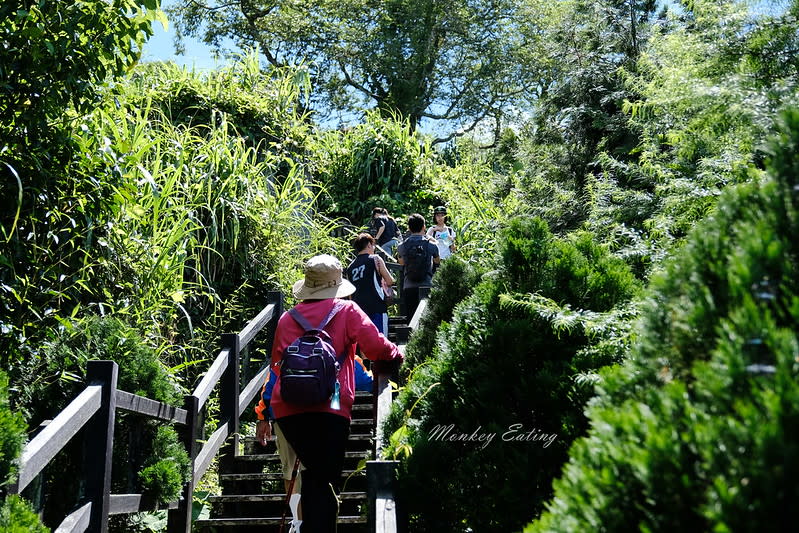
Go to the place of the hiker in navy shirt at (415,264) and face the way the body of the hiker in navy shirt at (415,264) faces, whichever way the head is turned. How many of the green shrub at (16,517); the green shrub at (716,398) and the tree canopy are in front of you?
1

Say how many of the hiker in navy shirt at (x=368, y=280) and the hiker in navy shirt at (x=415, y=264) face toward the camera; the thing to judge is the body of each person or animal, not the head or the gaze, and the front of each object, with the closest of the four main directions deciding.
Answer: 0

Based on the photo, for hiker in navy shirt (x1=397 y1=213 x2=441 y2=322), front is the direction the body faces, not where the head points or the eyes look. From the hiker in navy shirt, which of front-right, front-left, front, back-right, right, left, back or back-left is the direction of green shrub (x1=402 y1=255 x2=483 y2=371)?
back

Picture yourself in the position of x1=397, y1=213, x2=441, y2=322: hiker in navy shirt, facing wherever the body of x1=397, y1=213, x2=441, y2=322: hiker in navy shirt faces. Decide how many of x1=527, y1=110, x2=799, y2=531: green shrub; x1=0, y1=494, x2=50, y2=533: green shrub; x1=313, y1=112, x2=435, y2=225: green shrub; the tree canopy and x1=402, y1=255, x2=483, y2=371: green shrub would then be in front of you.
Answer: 2

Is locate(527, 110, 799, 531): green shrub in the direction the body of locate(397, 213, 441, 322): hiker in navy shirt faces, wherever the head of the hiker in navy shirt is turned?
no

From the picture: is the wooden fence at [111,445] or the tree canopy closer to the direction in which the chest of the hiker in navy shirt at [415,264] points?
the tree canopy

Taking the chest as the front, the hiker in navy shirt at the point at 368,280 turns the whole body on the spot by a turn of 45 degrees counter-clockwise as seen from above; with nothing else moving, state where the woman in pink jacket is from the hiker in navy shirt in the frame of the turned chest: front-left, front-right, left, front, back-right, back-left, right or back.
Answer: back

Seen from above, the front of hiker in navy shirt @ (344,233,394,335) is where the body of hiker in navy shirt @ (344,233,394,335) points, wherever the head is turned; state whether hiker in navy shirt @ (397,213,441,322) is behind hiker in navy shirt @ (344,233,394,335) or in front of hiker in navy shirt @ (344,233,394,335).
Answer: in front

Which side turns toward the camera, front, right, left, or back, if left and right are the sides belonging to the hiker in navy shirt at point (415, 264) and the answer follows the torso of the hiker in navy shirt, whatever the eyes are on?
back

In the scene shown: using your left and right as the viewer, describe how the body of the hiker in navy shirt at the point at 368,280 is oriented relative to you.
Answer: facing away from the viewer and to the right of the viewer

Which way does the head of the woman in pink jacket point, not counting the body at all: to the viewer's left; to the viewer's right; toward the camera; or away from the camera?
away from the camera

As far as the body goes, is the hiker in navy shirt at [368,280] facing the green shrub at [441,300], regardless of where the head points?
no

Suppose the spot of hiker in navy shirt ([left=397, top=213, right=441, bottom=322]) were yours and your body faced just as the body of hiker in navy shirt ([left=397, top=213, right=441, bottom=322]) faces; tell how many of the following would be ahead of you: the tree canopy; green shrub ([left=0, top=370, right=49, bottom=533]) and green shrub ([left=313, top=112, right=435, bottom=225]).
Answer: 2

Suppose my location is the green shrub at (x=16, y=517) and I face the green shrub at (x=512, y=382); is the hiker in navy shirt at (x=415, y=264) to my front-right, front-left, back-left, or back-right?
front-left

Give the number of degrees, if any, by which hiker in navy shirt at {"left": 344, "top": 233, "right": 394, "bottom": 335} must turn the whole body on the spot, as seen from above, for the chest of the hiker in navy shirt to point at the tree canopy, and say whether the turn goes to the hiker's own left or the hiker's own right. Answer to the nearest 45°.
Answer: approximately 45° to the hiker's own left
